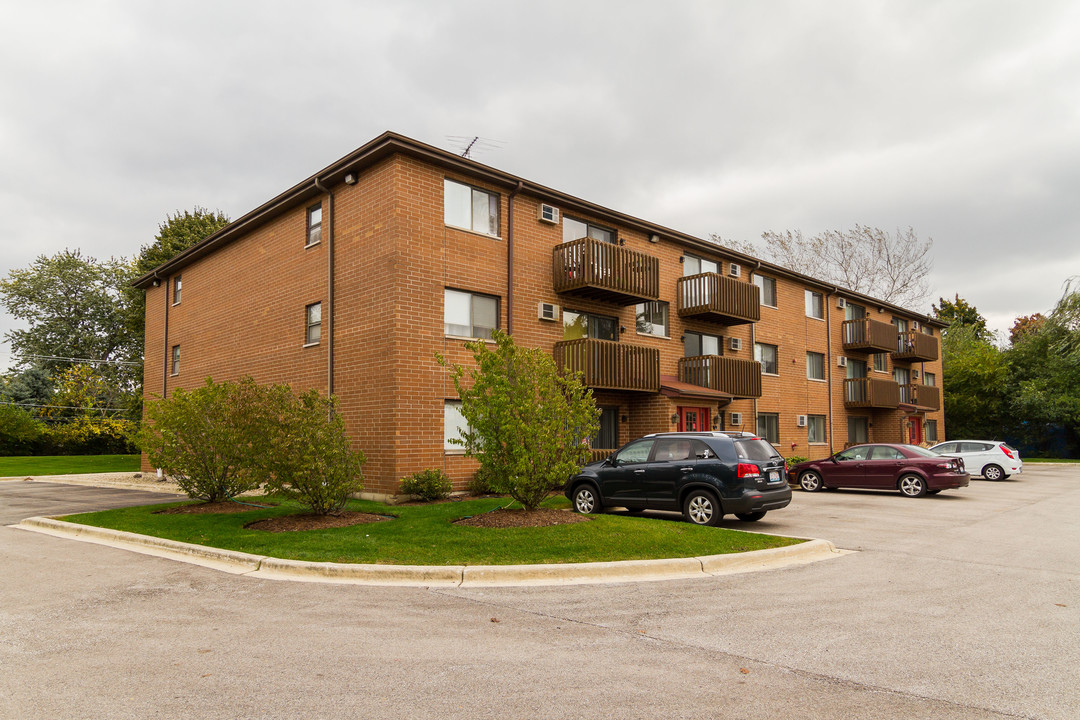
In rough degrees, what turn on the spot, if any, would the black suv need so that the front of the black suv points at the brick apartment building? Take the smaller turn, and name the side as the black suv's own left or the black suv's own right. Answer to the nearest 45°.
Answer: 0° — it already faces it

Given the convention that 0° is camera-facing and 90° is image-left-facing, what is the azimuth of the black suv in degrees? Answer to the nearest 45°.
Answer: approximately 135°

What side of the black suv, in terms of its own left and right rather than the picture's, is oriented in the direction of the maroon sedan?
right

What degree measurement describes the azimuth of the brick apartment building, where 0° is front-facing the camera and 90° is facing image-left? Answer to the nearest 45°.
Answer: approximately 315°

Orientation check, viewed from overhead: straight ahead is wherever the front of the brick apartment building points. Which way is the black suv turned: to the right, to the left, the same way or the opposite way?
the opposite way
